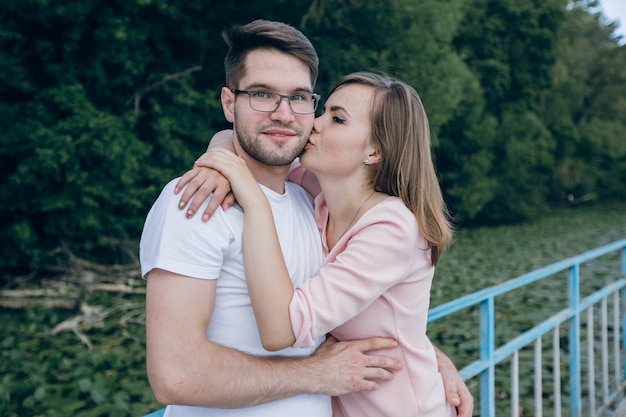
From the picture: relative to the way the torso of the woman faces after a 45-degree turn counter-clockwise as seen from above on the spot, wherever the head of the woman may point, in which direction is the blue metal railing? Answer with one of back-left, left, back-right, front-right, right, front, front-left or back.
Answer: back

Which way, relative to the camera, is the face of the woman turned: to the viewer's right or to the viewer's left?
to the viewer's left

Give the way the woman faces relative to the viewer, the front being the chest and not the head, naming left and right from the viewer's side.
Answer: facing to the left of the viewer

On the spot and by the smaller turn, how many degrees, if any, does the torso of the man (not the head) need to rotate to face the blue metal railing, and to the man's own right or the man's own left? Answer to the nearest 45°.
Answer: approximately 90° to the man's own left
